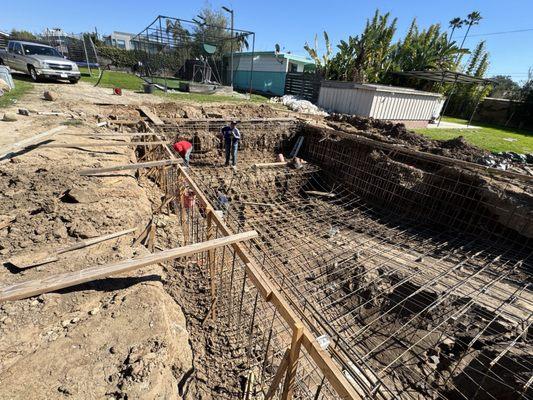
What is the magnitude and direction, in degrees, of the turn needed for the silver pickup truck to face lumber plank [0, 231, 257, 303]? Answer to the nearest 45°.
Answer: approximately 45° to its right

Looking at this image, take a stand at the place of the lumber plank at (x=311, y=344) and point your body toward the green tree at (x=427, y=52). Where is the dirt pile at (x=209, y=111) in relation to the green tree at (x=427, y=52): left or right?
left

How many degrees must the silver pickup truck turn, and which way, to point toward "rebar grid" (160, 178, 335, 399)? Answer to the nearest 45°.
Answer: approximately 45° to its right

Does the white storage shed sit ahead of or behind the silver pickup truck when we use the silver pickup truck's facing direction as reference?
ahead

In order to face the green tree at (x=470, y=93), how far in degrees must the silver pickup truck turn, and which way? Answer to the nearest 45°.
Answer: approximately 45° to its left

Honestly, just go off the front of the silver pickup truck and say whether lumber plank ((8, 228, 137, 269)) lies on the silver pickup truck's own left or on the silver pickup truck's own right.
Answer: on the silver pickup truck's own right

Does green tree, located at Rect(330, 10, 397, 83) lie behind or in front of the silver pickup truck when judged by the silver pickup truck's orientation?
in front

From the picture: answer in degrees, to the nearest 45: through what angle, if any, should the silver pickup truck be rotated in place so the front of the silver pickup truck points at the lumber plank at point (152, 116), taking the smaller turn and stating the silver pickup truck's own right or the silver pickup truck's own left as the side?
approximately 45° to the silver pickup truck's own right

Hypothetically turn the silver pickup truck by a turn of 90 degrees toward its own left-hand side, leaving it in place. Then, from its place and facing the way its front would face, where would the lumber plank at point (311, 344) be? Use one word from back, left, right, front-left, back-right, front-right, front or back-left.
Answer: back-right

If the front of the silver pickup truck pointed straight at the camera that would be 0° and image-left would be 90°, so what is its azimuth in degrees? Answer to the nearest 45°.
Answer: approximately 315°

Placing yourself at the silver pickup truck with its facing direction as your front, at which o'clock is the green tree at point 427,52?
The green tree is roughly at 11 o'clock from the silver pickup truck.

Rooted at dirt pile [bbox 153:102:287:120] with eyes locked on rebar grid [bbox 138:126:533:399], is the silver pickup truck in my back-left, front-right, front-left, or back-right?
back-right
